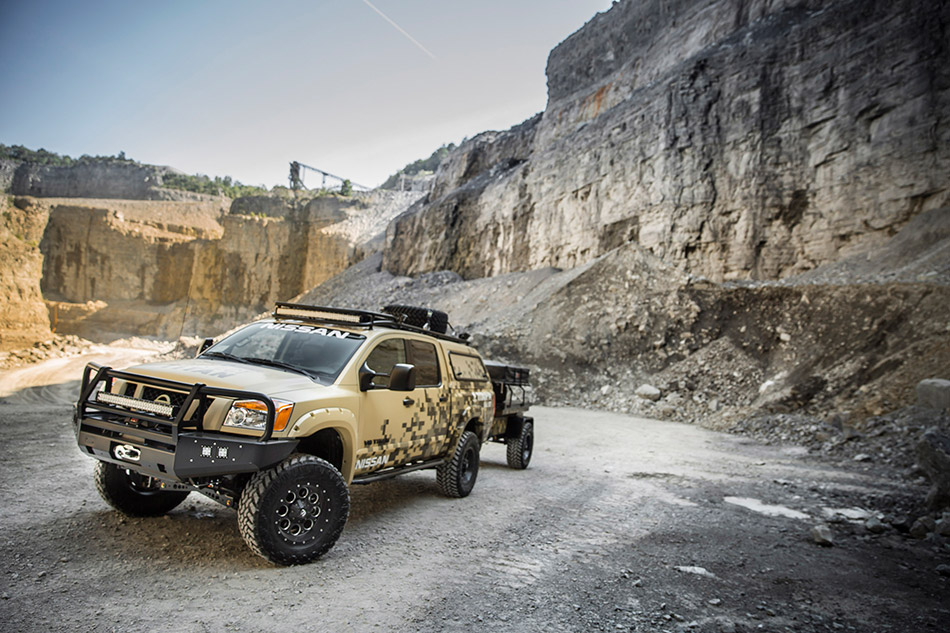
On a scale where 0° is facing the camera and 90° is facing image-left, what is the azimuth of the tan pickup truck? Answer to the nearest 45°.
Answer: approximately 45°

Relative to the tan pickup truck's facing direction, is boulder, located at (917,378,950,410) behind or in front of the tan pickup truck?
behind
